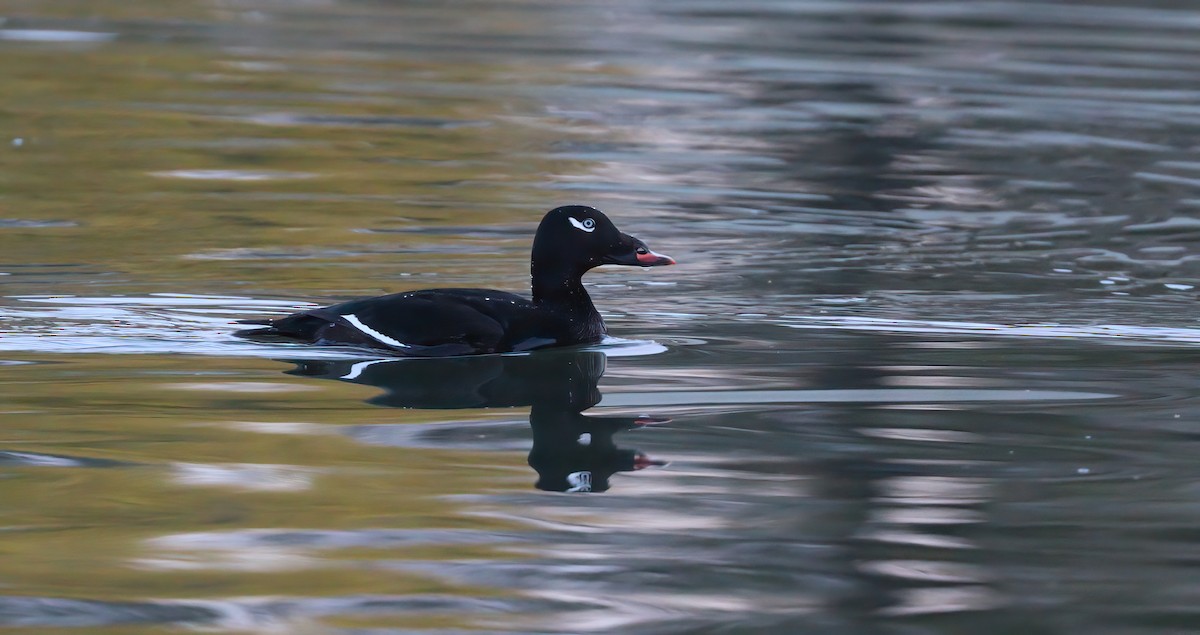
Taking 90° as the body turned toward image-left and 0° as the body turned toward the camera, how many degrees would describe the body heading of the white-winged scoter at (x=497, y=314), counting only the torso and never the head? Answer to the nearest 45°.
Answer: approximately 270°
